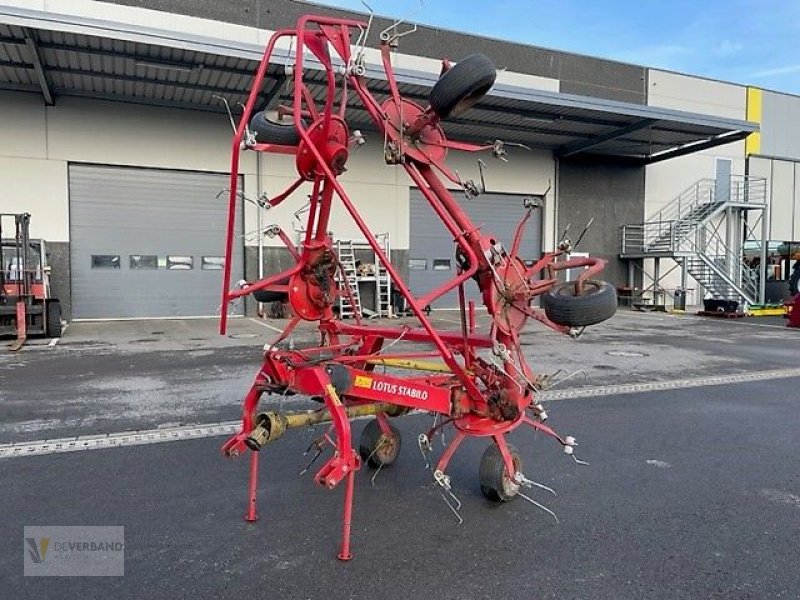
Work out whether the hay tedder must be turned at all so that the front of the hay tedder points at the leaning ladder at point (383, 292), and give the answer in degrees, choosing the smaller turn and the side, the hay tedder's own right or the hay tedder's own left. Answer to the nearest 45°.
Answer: approximately 135° to the hay tedder's own right

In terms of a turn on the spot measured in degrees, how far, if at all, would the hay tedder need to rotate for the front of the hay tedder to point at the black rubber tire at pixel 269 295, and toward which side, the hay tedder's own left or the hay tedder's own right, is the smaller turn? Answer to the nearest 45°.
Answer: approximately 90° to the hay tedder's own right

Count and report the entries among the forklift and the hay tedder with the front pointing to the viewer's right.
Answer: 0

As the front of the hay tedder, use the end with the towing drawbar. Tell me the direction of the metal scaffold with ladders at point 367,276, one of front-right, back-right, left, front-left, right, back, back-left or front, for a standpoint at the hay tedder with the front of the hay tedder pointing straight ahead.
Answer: back-right

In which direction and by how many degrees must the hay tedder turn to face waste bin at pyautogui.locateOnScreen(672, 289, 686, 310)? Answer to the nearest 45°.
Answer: approximately 180°

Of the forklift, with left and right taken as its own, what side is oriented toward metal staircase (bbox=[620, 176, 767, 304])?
left

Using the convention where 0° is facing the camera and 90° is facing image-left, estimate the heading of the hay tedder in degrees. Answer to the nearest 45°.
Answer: approximately 45°

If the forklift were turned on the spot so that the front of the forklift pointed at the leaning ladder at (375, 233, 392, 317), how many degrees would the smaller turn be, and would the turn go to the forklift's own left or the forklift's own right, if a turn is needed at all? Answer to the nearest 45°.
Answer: approximately 90° to the forklift's own left

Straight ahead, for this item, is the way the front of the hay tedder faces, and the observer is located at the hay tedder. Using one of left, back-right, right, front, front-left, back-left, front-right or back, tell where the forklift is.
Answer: right

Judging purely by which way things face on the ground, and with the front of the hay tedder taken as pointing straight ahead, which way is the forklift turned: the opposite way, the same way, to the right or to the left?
to the left
